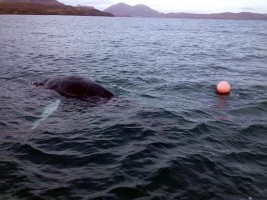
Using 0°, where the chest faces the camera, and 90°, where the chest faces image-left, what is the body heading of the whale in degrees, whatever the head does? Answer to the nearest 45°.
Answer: approximately 90°

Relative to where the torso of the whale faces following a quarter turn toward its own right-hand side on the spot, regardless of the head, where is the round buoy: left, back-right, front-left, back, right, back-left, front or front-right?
right
